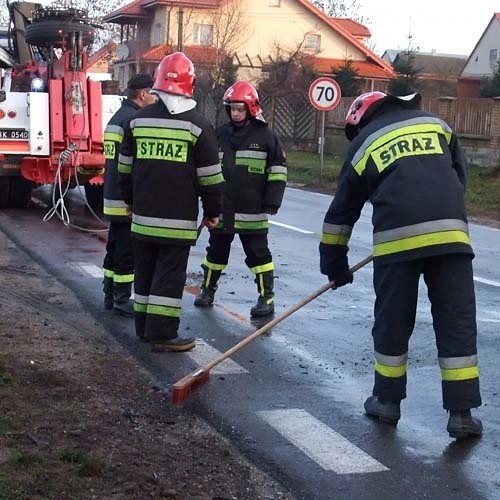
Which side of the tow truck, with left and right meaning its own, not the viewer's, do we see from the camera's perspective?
back

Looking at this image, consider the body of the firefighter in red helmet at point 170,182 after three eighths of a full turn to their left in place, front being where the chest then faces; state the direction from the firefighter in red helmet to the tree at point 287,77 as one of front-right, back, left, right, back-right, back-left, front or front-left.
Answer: right

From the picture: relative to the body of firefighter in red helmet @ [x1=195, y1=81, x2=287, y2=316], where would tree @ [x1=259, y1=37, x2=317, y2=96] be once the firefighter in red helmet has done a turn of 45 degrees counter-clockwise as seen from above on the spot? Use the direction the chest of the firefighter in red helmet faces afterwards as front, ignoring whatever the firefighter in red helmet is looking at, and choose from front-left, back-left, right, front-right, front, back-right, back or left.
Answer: back

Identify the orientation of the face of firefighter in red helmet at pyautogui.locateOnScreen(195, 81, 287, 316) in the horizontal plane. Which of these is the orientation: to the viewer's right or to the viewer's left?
to the viewer's left

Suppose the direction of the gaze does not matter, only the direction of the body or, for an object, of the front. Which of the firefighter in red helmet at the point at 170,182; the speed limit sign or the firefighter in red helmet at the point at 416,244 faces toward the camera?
the speed limit sign

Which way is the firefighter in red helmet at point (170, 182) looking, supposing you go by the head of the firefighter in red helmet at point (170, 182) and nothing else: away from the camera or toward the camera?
away from the camera

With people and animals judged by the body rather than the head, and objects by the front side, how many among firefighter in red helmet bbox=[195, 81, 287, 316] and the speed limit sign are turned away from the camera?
0

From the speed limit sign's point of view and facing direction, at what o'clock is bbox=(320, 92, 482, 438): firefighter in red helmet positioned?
The firefighter in red helmet is roughly at 12 o'clock from the speed limit sign.

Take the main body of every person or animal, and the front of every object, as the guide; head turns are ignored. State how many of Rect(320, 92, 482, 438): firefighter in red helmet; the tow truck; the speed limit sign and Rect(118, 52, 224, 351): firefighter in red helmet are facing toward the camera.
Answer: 1

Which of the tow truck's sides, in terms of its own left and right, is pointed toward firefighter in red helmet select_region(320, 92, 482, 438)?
back

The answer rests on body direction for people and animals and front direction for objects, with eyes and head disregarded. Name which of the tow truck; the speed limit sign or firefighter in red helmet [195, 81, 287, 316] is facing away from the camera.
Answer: the tow truck

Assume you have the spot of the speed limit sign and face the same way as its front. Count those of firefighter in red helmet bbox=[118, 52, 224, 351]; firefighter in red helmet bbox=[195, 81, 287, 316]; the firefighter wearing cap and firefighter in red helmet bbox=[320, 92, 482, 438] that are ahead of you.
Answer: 4

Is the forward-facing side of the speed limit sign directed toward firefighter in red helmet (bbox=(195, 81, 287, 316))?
yes

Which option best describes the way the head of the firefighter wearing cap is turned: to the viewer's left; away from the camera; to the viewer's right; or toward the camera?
to the viewer's right

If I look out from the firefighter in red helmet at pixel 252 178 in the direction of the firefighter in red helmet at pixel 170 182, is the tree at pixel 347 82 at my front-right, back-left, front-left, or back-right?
back-right

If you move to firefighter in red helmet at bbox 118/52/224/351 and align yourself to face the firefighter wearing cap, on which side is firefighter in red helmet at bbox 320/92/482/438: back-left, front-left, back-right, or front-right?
back-right

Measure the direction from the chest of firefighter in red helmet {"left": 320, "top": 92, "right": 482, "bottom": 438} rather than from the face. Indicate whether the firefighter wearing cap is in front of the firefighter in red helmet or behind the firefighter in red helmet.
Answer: in front

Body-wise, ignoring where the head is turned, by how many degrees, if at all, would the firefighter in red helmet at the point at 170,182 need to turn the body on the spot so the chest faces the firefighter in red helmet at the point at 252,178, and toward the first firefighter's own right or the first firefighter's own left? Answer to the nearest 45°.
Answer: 0° — they already face them
